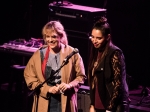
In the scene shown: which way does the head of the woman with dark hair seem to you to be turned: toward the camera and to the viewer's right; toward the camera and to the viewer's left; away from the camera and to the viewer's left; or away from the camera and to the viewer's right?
toward the camera and to the viewer's left

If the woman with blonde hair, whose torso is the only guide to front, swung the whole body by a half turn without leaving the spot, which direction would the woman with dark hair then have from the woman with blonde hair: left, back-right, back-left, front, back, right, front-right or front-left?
back-right

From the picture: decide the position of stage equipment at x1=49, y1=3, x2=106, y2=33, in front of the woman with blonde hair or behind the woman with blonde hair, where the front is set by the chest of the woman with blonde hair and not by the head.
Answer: behind

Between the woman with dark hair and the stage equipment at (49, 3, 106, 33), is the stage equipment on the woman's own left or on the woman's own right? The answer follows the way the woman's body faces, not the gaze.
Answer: on the woman's own right

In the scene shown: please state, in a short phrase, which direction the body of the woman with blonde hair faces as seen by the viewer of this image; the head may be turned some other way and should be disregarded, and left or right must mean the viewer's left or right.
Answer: facing the viewer
